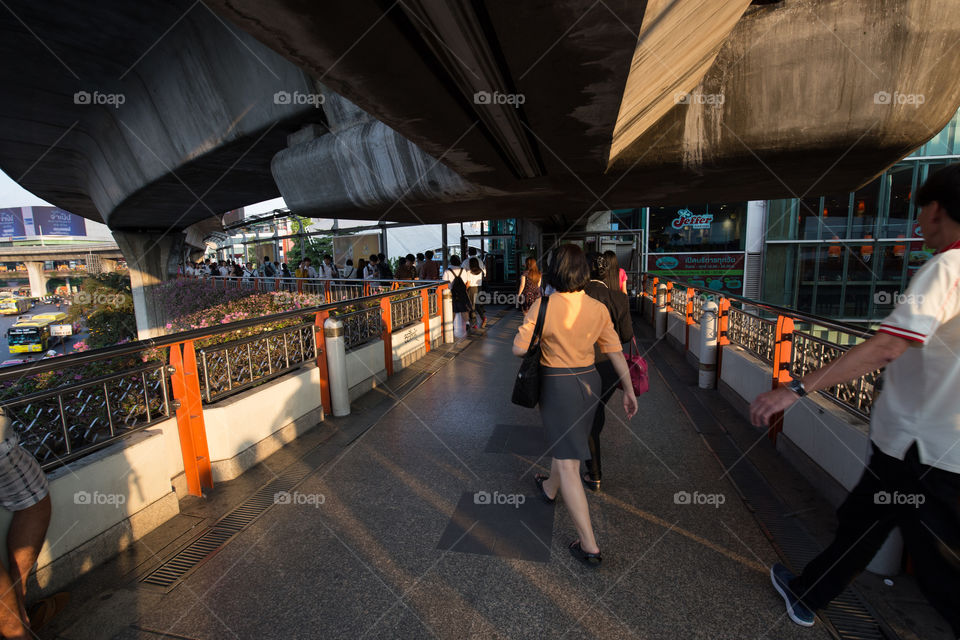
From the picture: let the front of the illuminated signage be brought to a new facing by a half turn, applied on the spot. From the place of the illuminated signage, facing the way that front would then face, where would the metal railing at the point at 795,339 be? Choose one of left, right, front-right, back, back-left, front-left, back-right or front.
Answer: back

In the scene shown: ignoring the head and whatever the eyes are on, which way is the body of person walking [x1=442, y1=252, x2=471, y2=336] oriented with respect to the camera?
away from the camera

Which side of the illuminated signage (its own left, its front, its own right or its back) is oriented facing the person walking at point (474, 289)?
front

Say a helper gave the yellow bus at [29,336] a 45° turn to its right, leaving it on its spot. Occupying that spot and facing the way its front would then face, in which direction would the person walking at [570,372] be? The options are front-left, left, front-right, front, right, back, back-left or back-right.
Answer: left

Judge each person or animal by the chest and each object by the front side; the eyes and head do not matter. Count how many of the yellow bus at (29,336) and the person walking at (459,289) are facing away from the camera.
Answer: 1

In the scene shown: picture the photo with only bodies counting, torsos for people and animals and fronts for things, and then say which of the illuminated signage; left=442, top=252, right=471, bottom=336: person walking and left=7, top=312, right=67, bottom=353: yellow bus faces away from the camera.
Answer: the person walking

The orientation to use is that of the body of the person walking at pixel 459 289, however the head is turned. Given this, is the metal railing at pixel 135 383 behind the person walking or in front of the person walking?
behind

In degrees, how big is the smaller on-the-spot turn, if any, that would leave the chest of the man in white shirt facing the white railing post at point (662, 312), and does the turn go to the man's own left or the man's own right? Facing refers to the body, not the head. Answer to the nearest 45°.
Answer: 0° — they already face it

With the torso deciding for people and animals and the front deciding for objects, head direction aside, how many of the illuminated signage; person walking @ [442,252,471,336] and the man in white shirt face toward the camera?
1

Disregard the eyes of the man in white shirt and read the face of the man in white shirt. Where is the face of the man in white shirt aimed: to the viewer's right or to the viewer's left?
to the viewer's left

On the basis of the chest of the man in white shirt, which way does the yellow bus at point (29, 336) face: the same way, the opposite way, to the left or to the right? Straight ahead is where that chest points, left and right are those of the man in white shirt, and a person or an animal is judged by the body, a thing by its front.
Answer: the opposite way

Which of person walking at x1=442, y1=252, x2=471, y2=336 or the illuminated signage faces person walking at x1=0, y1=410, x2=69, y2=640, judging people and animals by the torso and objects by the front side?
the illuminated signage

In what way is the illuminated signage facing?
toward the camera

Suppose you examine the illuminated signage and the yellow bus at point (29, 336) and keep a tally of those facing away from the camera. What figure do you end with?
0

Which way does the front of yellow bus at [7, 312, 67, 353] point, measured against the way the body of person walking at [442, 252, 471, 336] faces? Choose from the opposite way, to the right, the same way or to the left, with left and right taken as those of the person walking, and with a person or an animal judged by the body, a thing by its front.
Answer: the opposite way

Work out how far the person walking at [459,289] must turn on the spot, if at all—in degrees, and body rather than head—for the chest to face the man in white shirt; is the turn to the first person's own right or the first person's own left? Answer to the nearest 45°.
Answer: approximately 180°

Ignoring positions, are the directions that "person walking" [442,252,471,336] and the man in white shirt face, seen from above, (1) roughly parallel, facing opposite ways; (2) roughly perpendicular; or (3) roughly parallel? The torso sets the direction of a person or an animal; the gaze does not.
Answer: roughly parallel

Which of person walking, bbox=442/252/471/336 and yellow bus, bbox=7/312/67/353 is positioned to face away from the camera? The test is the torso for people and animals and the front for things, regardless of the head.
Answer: the person walking
